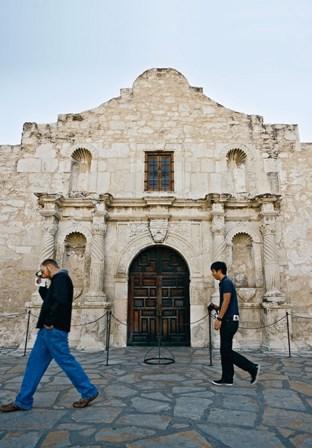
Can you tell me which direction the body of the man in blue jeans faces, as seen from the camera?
to the viewer's left

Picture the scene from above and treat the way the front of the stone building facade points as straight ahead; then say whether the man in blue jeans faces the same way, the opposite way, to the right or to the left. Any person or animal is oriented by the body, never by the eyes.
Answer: to the right

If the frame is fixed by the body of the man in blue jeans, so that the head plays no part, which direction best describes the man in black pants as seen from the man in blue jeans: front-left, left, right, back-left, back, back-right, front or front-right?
back

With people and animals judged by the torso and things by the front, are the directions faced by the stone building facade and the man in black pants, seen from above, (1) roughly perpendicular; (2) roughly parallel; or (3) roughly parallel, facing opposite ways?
roughly perpendicular
